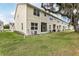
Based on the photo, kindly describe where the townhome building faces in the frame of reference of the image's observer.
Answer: facing the viewer and to the right of the viewer
